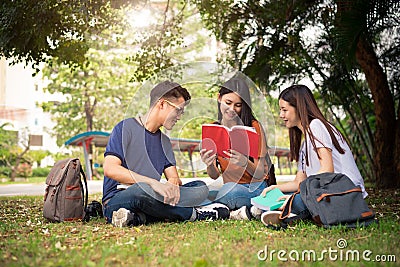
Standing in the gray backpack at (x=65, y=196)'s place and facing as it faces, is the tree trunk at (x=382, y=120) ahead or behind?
behind

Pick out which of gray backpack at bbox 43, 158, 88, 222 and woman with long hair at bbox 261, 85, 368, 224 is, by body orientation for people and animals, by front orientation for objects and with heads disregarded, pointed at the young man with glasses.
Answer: the woman with long hair

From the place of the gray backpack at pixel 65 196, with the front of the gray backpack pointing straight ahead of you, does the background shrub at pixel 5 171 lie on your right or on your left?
on your right

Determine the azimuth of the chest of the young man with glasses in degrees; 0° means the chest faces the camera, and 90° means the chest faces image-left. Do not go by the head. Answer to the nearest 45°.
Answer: approximately 315°

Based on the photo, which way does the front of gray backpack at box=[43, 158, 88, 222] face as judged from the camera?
facing the viewer and to the left of the viewer

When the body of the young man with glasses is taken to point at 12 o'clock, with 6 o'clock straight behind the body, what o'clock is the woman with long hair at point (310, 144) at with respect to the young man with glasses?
The woman with long hair is roughly at 11 o'clock from the young man with glasses.

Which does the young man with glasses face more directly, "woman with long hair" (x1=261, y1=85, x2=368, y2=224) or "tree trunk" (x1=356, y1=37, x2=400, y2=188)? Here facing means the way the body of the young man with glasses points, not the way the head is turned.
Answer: the woman with long hair

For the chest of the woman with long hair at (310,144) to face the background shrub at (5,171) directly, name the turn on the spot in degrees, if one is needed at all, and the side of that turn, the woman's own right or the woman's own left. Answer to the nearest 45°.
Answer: approximately 45° to the woman's own right

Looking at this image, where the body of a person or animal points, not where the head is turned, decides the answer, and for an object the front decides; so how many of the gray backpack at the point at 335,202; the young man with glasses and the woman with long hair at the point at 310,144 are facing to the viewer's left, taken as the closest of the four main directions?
1

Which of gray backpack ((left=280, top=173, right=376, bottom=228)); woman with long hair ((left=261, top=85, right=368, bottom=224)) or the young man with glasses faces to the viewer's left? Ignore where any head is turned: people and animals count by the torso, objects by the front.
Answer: the woman with long hair

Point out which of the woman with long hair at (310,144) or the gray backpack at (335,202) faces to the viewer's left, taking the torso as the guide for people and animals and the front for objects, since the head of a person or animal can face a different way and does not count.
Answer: the woman with long hair

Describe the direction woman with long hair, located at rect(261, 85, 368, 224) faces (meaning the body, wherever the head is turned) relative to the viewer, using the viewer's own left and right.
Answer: facing to the left of the viewer

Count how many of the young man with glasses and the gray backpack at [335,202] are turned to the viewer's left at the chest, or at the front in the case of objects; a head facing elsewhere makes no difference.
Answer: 0
